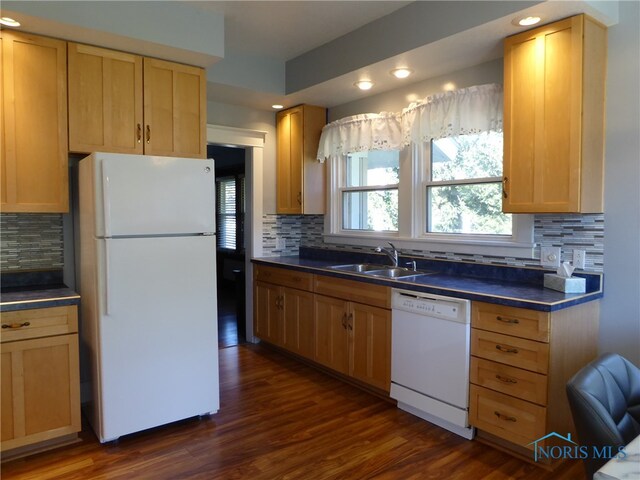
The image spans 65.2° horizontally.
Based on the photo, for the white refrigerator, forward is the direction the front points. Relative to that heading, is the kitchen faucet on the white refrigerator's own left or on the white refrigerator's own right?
on the white refrigerator's own left

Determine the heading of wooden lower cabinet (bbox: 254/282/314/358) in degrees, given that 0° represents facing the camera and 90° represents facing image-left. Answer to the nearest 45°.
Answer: approximately 45°

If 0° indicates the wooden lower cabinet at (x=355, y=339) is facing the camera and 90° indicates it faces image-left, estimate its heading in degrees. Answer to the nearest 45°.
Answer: approximately 45°

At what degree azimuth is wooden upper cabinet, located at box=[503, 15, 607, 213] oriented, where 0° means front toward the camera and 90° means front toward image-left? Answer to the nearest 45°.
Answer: approximately 45°

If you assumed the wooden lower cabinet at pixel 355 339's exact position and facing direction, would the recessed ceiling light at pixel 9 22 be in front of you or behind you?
in front

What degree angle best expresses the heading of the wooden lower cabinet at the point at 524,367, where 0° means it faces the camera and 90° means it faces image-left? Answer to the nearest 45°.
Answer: approximately 45°
